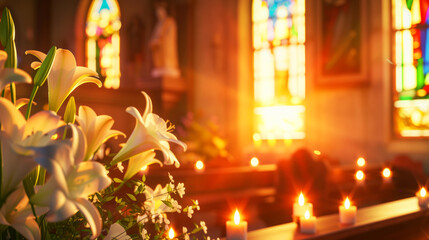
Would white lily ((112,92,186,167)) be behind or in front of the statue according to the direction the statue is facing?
in front

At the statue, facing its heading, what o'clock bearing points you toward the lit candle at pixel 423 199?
The lit candle is roughly at 10 o'clock from the statue.

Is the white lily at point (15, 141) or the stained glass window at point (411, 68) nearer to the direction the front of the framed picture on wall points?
the white lily

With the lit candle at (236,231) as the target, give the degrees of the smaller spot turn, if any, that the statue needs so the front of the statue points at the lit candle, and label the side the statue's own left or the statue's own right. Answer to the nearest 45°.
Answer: approximately 45° to the statue's own left

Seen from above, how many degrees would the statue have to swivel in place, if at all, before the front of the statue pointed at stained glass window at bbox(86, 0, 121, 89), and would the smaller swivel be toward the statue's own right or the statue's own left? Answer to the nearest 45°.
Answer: approximately 90° to the statue's own right

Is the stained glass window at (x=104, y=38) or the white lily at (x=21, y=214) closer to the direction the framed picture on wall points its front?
the white lily

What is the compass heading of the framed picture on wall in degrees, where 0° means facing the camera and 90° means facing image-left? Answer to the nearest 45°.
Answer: approximately 0°

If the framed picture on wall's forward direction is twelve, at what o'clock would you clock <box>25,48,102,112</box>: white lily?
The white lily is roughly at 12 o'clock from the framed picture on wall.

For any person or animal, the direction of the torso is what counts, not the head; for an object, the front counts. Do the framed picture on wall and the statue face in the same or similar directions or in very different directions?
same or similar directions

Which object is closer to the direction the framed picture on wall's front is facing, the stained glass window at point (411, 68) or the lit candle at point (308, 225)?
the lit candle

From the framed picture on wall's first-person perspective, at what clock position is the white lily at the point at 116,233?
The white lily is roughly at 12 o'clock from the framed picture on wall.

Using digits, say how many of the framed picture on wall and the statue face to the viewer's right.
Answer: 0

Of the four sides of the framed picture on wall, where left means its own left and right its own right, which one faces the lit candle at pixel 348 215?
front

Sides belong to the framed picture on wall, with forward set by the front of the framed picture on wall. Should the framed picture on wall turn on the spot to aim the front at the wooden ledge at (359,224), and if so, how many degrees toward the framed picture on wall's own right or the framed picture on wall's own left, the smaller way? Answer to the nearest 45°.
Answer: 0° — it already faces it

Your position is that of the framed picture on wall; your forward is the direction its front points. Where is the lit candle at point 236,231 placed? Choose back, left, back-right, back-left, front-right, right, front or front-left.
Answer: front

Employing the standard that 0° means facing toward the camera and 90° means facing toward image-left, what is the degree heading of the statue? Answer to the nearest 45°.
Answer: approximately 45°

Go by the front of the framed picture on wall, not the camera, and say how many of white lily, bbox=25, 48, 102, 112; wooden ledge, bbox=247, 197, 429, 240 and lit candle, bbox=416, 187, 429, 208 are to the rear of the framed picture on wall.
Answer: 0
